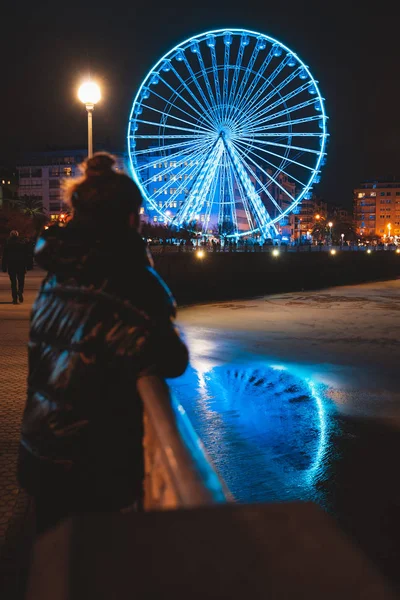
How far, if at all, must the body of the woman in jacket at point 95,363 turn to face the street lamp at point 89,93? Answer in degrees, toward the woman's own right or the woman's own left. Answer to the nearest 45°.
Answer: approximately 45° to the woman's own left

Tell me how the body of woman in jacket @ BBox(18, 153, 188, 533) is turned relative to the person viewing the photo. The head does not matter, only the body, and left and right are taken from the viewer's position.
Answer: facing away from the viewer and to the right of the viewer
